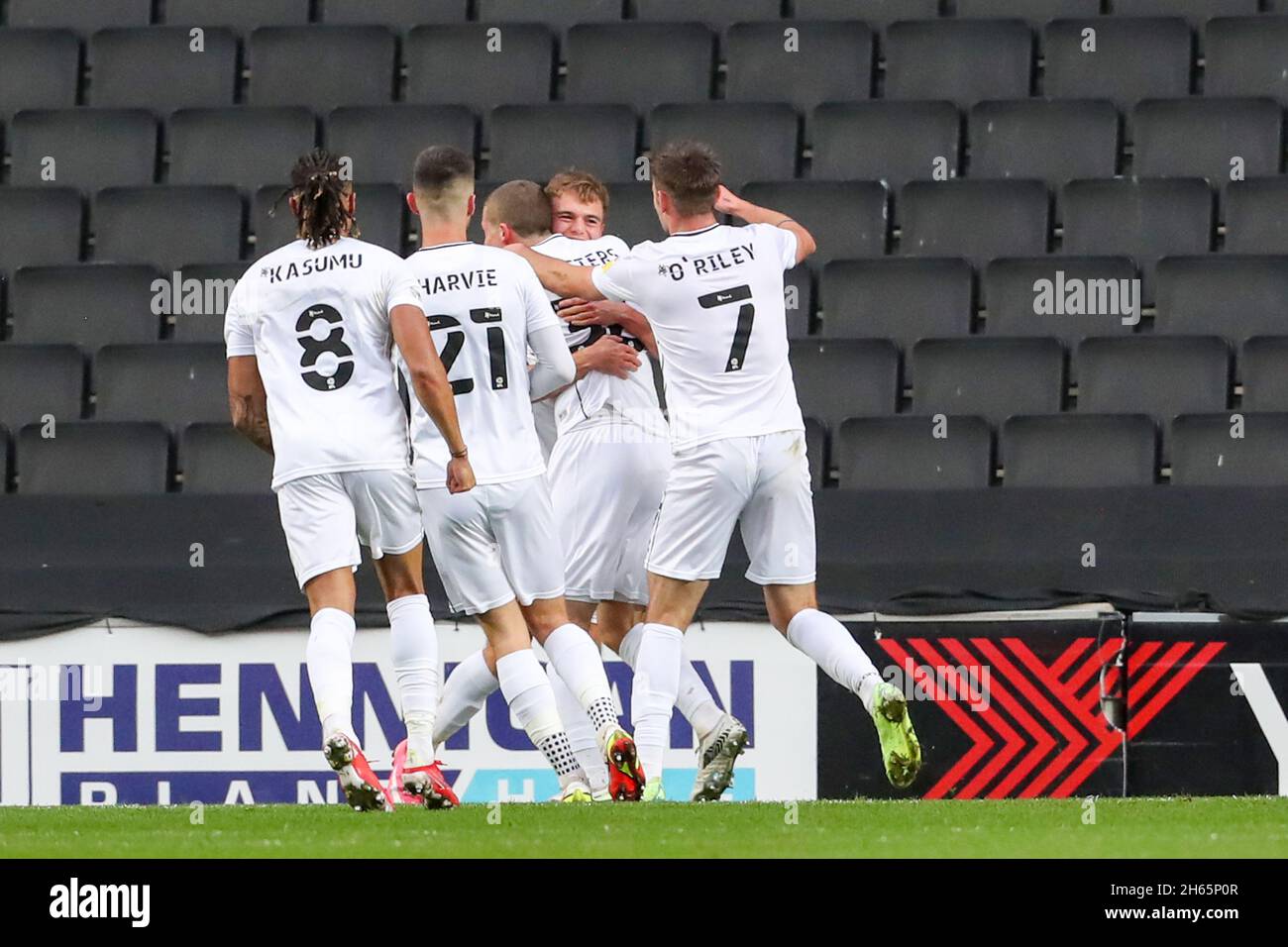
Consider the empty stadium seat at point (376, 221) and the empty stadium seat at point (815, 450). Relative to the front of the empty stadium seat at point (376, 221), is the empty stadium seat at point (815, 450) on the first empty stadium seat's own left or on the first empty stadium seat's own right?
on the first empty stadium seat's own left

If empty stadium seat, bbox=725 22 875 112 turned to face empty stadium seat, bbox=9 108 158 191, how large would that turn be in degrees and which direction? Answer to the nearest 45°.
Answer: approximately 90° to its right

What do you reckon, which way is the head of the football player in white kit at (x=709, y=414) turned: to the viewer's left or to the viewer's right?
to the viewer's left

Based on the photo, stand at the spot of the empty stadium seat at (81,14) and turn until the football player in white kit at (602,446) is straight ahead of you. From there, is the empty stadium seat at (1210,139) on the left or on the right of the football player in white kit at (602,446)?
left

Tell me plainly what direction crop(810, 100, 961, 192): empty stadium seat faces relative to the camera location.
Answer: facing the viewer

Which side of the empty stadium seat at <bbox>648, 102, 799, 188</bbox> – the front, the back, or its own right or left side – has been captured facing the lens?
front

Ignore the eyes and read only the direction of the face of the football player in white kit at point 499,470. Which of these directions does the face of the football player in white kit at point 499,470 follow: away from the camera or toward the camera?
away from the camera

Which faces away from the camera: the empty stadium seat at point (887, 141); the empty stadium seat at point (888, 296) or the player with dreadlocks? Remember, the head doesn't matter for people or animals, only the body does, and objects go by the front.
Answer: the player with dreadlocks

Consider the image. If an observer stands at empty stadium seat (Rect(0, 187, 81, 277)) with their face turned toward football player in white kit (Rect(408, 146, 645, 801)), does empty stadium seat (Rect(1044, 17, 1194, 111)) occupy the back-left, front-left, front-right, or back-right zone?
front-left

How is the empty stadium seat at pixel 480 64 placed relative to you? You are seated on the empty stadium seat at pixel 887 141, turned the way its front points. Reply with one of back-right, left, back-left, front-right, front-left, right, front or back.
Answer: right

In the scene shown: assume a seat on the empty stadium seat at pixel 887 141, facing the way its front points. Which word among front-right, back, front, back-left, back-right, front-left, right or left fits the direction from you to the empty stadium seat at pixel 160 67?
right

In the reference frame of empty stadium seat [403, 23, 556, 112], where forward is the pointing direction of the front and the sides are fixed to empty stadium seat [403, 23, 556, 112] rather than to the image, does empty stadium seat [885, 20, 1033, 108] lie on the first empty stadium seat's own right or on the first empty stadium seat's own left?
on the first empty stadium seat's own left

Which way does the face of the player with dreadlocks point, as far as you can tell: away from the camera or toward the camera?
away from the camera

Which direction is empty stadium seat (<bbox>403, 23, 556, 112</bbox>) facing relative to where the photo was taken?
toward the camera

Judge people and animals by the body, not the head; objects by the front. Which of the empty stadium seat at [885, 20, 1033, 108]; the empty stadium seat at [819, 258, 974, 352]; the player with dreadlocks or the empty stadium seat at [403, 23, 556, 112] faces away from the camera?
the player with dreadlocks

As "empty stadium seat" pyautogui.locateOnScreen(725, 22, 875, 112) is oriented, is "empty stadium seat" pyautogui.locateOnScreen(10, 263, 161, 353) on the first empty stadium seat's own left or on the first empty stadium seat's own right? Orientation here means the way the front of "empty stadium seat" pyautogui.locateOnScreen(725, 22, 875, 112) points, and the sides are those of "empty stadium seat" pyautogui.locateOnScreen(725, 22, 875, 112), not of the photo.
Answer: on the first empty stadium seat's own right

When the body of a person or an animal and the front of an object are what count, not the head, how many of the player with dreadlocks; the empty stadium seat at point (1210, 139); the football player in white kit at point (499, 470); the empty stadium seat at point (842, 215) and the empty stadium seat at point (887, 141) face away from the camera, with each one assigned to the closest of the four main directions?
2
